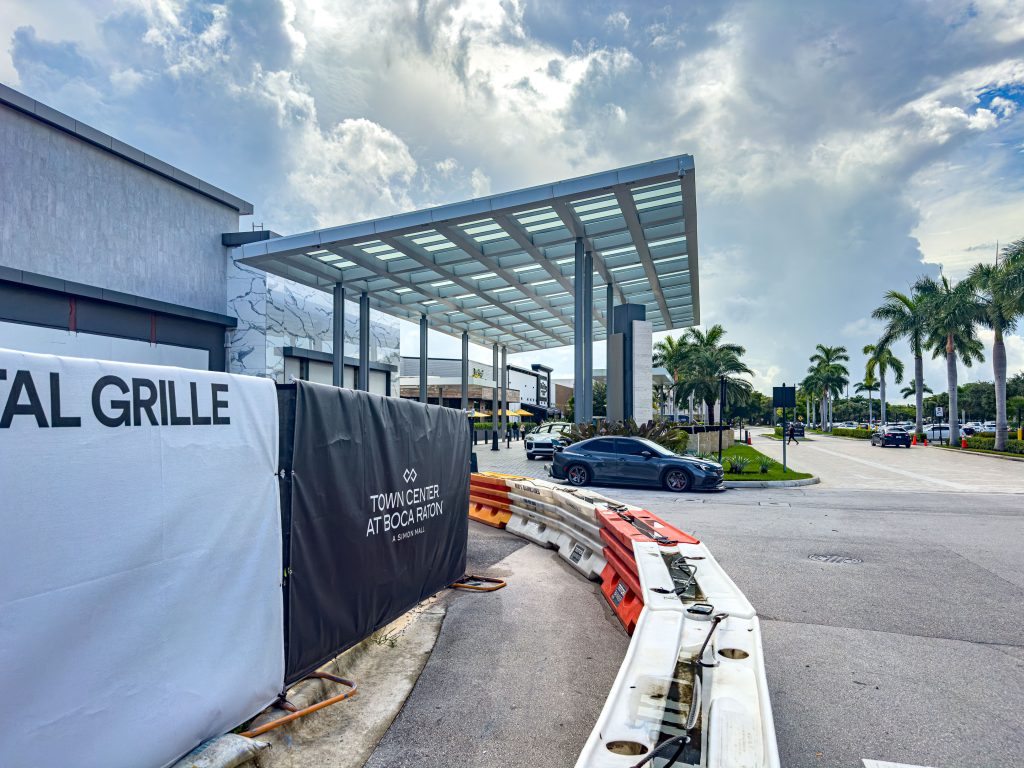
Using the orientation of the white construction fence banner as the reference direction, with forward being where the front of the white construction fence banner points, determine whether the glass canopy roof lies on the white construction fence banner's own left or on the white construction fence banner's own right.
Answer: on the white construction fence banner's own left

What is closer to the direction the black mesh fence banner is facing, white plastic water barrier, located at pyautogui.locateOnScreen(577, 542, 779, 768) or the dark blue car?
the white plastic water barrier

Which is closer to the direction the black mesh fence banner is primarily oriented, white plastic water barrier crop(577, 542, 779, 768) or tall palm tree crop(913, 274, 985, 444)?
the white plastic water barrier

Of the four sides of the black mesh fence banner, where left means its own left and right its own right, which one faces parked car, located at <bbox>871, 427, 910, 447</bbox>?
left

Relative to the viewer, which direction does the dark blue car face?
to the viewer's right

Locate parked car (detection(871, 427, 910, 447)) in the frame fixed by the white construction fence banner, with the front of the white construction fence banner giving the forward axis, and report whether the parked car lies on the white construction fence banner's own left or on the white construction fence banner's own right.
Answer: on the white construction fence banner's own left

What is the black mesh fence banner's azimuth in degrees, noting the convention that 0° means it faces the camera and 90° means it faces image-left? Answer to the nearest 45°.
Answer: approximately 315°

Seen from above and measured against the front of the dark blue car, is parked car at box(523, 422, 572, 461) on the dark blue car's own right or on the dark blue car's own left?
on the dark blue car's own left

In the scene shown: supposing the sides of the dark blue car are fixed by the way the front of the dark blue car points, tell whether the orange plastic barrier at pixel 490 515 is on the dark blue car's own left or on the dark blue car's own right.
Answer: on the dark blue car's own right

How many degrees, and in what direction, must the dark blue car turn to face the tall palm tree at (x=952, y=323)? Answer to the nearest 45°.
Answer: approximately 45° to its left

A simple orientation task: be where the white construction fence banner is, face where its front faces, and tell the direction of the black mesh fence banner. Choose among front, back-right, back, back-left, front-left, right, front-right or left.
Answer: left

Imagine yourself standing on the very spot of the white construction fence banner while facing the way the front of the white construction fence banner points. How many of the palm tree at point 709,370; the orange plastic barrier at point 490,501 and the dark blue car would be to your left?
3

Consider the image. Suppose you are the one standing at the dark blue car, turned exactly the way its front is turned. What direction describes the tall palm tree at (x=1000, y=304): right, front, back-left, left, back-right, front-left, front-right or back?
front-left

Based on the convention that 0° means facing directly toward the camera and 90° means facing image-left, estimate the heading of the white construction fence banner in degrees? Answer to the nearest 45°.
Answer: approximately 315°
